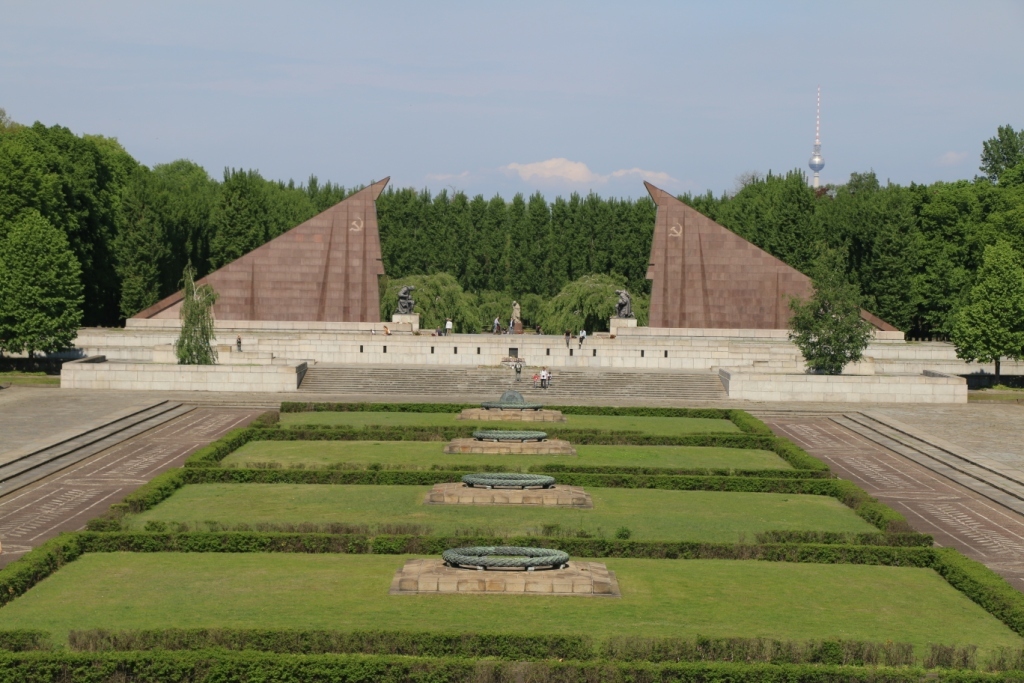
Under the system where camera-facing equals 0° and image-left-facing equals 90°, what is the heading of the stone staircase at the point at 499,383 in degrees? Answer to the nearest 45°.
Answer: approximately 0°

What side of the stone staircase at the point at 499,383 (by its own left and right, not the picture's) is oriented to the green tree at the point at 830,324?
left

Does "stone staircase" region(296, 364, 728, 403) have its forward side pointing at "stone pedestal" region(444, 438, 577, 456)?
yes

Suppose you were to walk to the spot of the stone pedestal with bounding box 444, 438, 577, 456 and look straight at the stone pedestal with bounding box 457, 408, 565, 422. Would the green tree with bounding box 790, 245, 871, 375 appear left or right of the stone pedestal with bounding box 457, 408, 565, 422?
right

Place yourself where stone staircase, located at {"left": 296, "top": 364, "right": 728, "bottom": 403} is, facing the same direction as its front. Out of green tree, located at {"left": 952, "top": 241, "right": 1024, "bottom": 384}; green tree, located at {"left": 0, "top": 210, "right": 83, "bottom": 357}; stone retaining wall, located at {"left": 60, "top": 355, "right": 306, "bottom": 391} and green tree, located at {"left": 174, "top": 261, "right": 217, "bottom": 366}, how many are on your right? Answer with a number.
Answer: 3

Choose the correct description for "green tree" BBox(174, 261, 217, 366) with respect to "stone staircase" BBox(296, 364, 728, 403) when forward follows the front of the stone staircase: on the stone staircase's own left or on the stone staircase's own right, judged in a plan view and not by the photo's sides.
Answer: on the stone staircase's own right

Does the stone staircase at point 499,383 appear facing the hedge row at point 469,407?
yes

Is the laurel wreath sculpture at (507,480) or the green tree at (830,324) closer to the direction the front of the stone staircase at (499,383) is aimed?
the laurel wreath sculpture

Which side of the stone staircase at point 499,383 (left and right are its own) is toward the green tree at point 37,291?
right

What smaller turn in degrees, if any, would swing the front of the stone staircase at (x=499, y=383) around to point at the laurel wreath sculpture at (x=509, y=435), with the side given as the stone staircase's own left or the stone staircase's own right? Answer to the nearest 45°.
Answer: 0° — it already faces it

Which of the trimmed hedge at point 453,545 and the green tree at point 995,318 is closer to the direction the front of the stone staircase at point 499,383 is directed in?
the trimmed hedge

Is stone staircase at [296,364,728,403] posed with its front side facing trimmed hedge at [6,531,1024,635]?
yes

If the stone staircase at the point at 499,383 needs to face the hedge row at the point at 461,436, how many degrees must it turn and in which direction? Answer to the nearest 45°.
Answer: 0° — it already faces it
